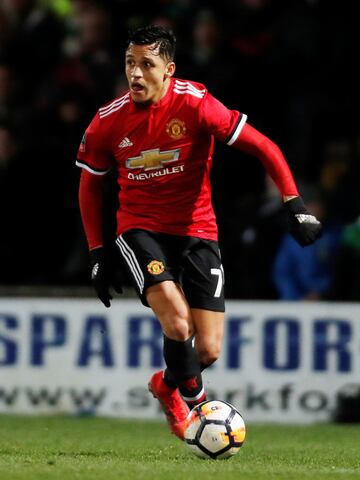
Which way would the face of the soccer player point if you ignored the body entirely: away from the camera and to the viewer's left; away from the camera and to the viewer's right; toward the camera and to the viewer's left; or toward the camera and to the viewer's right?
toward the camera and to the viewer's left

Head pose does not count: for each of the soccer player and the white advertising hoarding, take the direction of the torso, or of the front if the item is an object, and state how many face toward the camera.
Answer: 2

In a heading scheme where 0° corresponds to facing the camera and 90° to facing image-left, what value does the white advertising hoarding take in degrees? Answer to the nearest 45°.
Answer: approximately 0°

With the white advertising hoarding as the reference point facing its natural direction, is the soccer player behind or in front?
in front

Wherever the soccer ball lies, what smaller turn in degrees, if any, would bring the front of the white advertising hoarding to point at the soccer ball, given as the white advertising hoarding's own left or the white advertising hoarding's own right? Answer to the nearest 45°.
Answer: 0° — it already faces it

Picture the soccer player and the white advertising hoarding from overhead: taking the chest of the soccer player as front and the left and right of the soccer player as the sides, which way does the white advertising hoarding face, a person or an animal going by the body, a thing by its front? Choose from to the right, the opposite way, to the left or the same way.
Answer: the same way

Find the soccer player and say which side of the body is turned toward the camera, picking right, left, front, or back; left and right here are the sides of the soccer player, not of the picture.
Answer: front

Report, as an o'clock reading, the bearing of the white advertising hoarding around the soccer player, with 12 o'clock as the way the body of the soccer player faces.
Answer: The white advertising hoarding is roughly at 6 o'clock from the soccer player.
